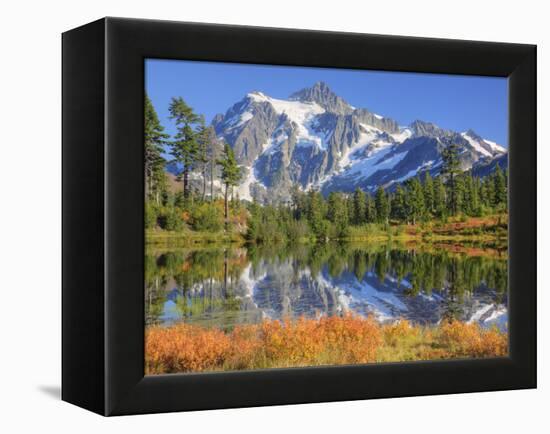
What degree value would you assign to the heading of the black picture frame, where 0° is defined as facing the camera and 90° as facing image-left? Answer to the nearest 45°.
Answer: approximately 315°
